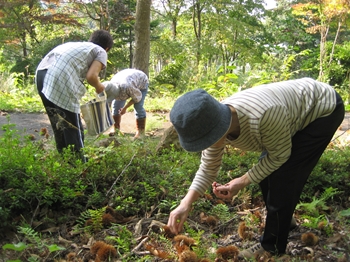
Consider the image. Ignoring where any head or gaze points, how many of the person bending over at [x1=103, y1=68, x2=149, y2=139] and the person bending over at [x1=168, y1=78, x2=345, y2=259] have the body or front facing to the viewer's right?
0

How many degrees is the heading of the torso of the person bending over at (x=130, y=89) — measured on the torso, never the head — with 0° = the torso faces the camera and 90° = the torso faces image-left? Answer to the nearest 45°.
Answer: approximately 45°

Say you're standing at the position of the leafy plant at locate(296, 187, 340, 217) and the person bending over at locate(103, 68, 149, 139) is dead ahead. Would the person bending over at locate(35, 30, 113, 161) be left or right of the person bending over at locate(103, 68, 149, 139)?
left

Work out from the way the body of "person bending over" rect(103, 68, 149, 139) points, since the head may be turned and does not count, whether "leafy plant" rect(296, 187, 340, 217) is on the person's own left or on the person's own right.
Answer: on the person's own left

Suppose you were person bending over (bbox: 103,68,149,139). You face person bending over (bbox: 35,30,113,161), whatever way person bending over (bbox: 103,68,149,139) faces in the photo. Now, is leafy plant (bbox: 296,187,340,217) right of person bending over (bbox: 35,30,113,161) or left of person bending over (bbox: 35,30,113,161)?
left

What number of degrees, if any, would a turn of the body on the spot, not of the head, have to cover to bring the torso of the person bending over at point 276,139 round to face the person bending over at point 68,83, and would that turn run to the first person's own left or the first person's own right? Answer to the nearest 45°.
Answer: approximately 45° to the first person's own right

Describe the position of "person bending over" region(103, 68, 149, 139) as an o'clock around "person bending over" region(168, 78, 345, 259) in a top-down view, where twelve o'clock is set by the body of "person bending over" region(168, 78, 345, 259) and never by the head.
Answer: "person bending over" region(103, 68, 149, 139) is roughly at 2 o'clock from "person bending over" region(168, 78, 345, 259).

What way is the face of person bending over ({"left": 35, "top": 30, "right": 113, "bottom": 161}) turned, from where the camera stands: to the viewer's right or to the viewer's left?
to the viewer's right

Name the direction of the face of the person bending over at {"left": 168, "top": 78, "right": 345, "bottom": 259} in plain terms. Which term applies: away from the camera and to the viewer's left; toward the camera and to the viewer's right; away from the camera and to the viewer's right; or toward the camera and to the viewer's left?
toward the camera and to the viewer's left

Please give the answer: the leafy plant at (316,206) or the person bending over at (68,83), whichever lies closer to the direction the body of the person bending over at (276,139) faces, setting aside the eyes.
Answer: the person bending over

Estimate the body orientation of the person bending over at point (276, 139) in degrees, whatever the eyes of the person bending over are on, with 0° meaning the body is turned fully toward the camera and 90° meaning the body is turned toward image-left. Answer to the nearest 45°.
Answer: approximately 90°
